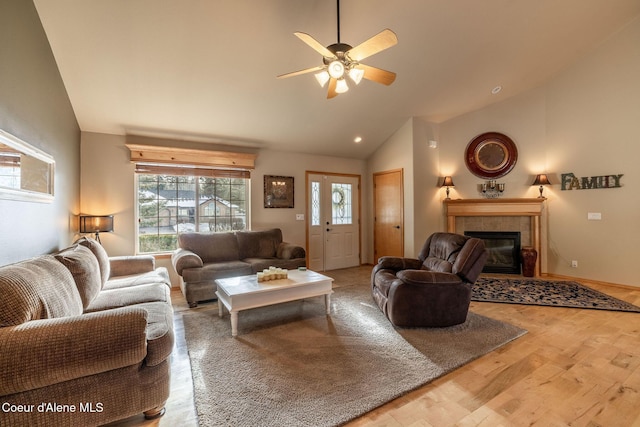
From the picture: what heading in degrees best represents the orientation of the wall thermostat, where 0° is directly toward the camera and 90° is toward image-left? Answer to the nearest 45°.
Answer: approximately 0°

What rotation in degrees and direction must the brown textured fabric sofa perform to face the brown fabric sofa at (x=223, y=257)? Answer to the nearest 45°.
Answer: approximately 45° to its left

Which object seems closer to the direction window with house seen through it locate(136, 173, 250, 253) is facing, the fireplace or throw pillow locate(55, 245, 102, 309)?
the throw pillow

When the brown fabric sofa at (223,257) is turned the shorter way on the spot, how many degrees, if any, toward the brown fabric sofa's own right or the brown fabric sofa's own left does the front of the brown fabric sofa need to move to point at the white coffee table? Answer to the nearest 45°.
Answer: approximately 45° to the brown fabric sofa's own right

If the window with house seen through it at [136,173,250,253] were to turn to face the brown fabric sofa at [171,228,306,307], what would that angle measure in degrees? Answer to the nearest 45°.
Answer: approximately 45° to its left

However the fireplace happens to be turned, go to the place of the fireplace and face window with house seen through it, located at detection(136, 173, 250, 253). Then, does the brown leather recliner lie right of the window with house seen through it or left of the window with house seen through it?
left

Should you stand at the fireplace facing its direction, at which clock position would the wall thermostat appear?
The wall thermostat is roughly at 9 o'clock from the fireplace.

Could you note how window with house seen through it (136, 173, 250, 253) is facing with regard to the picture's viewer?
facing the viewer

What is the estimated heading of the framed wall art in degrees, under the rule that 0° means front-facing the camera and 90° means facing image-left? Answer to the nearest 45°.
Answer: approximately 0°

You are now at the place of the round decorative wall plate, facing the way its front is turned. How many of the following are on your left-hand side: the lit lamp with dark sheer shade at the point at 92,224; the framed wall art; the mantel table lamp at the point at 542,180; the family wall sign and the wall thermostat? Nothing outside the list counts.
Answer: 3

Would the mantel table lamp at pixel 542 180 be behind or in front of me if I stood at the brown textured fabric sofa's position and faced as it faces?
in front

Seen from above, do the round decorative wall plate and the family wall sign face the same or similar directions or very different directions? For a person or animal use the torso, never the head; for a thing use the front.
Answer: same or similar directions

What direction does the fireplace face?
toward the camera
